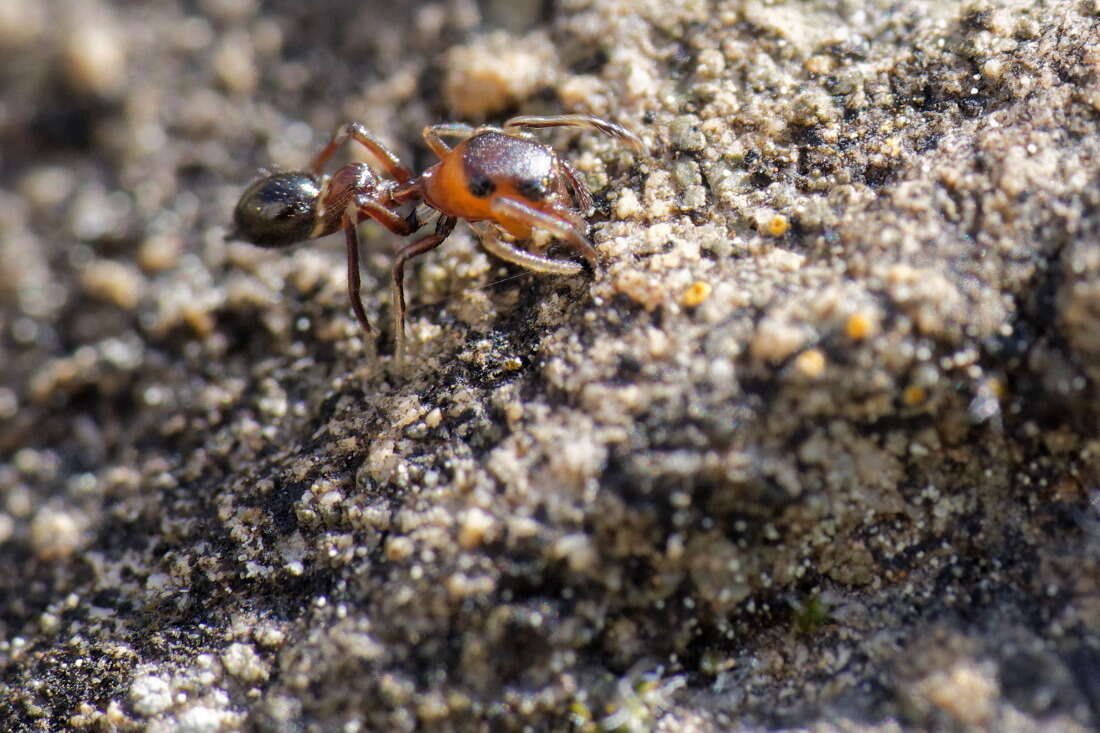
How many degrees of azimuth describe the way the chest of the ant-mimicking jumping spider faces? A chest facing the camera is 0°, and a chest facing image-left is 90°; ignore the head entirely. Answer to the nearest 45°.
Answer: approximately 270°
